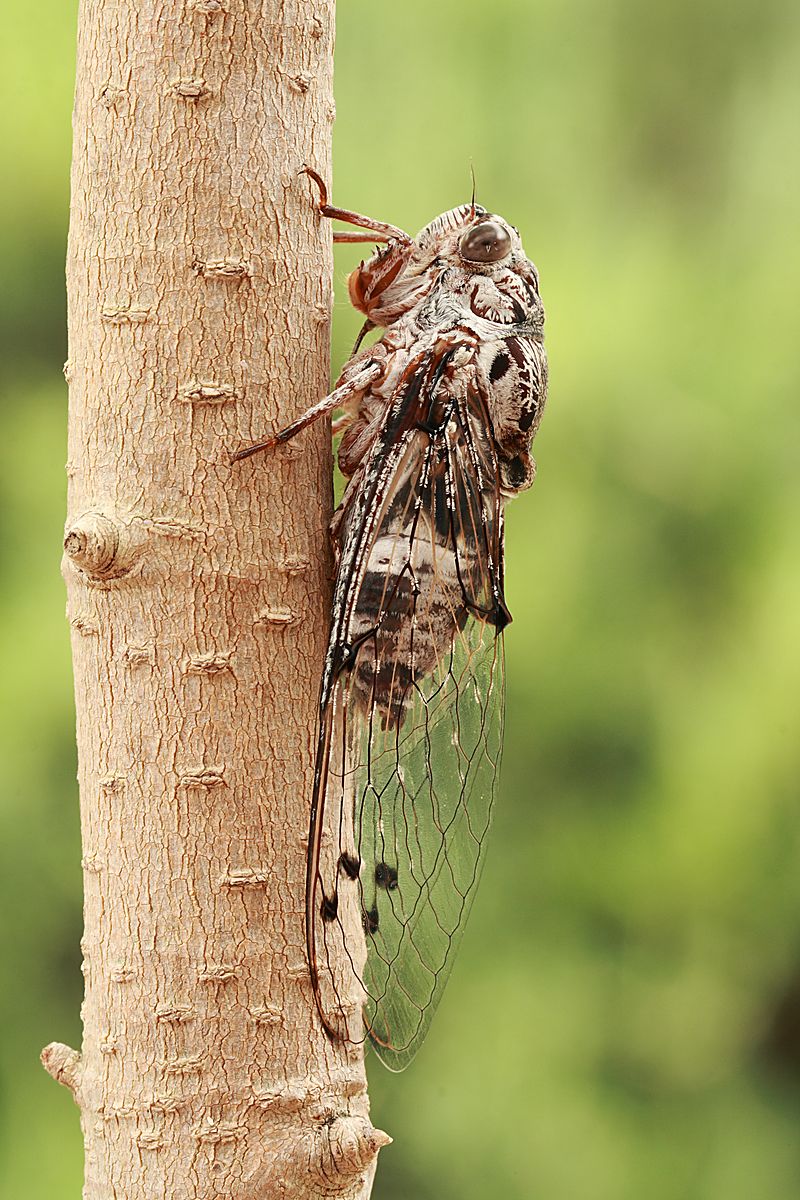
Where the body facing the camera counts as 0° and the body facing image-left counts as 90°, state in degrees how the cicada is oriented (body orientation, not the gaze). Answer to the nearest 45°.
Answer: approximately 90°
